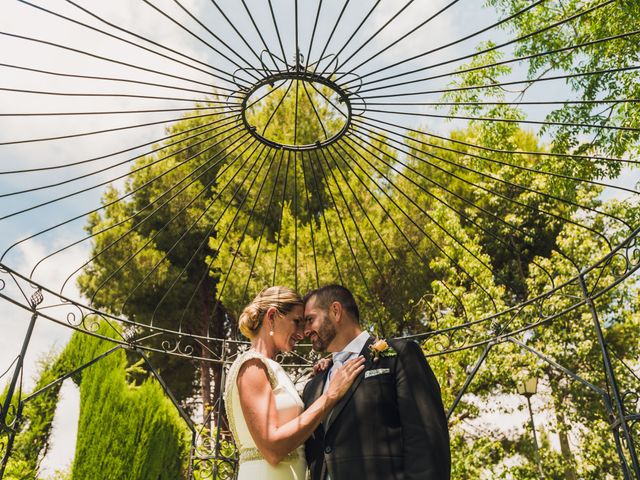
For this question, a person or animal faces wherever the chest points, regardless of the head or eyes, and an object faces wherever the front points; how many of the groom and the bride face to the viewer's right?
1

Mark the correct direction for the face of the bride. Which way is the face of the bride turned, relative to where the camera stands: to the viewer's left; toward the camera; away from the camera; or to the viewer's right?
to the viewer's right

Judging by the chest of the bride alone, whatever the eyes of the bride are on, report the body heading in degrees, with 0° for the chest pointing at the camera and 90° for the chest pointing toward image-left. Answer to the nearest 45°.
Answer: approximately 270°

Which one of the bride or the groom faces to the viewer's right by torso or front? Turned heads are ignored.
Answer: the bride

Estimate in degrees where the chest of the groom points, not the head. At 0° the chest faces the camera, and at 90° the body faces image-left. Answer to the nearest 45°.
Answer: approximately 45°
